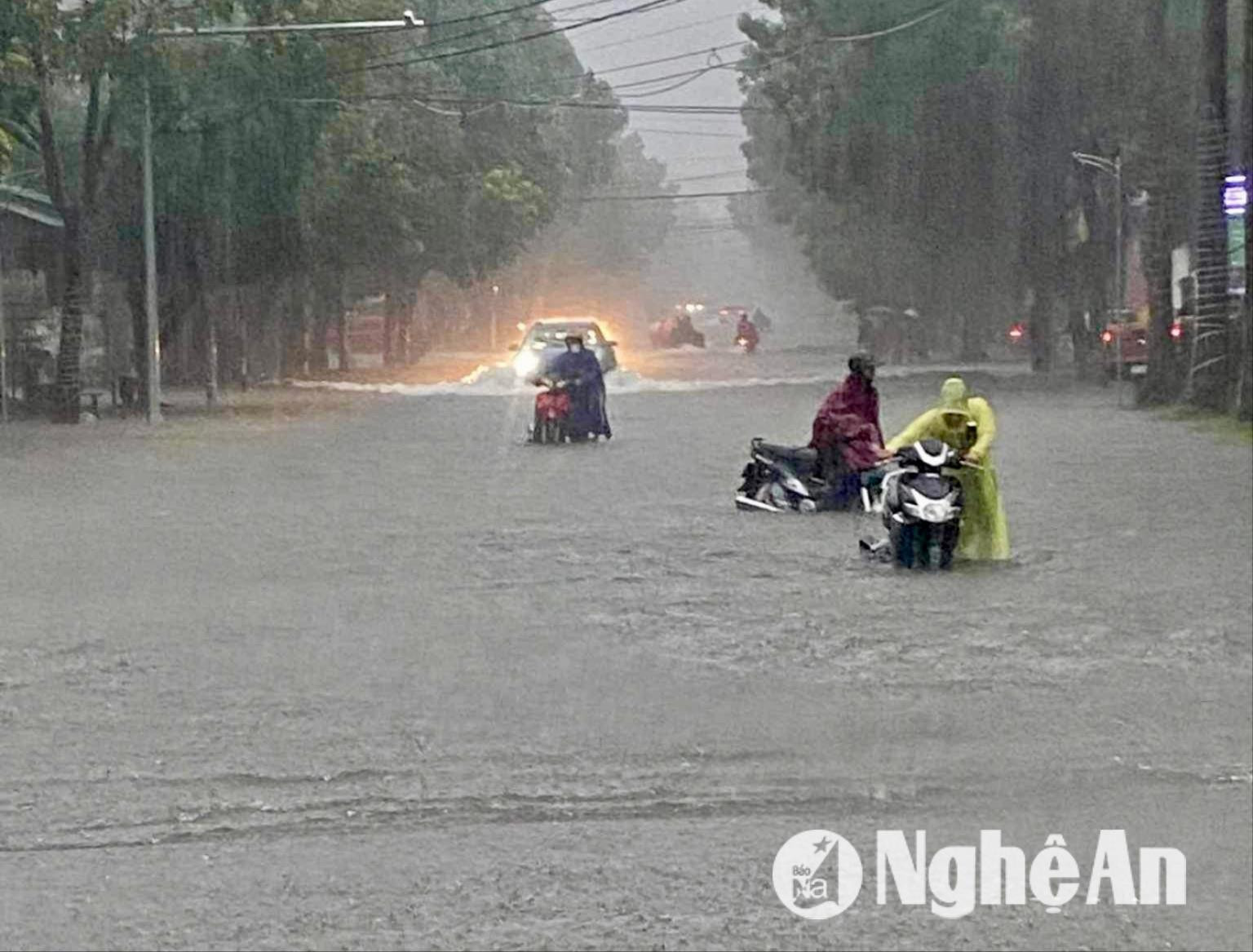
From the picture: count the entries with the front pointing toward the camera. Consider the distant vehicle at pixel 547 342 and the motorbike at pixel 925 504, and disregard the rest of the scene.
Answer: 2

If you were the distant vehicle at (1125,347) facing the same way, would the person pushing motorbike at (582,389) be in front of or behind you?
behind

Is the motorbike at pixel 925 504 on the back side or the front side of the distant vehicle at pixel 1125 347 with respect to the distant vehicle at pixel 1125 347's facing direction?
on the back side

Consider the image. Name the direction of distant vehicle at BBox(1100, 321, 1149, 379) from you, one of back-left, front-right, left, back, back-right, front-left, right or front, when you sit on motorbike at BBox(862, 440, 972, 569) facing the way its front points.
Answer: back

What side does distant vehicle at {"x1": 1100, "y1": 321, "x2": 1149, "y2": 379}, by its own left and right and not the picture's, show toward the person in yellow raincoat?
back

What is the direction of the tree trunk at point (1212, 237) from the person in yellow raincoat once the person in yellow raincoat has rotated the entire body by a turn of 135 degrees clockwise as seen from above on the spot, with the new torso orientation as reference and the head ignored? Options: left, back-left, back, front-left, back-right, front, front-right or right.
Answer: front

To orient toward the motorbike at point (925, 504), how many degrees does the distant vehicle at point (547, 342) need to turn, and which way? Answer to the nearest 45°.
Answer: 0° — it already faces it

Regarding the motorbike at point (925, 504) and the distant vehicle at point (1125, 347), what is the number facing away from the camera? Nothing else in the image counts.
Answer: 1

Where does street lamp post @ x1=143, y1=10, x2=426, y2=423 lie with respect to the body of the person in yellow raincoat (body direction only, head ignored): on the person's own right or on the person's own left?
on the person's own right

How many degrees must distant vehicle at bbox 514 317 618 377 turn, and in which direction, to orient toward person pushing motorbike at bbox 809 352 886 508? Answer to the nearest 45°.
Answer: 0° — it already faces them

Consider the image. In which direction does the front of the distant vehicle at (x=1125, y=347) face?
away from the camera
